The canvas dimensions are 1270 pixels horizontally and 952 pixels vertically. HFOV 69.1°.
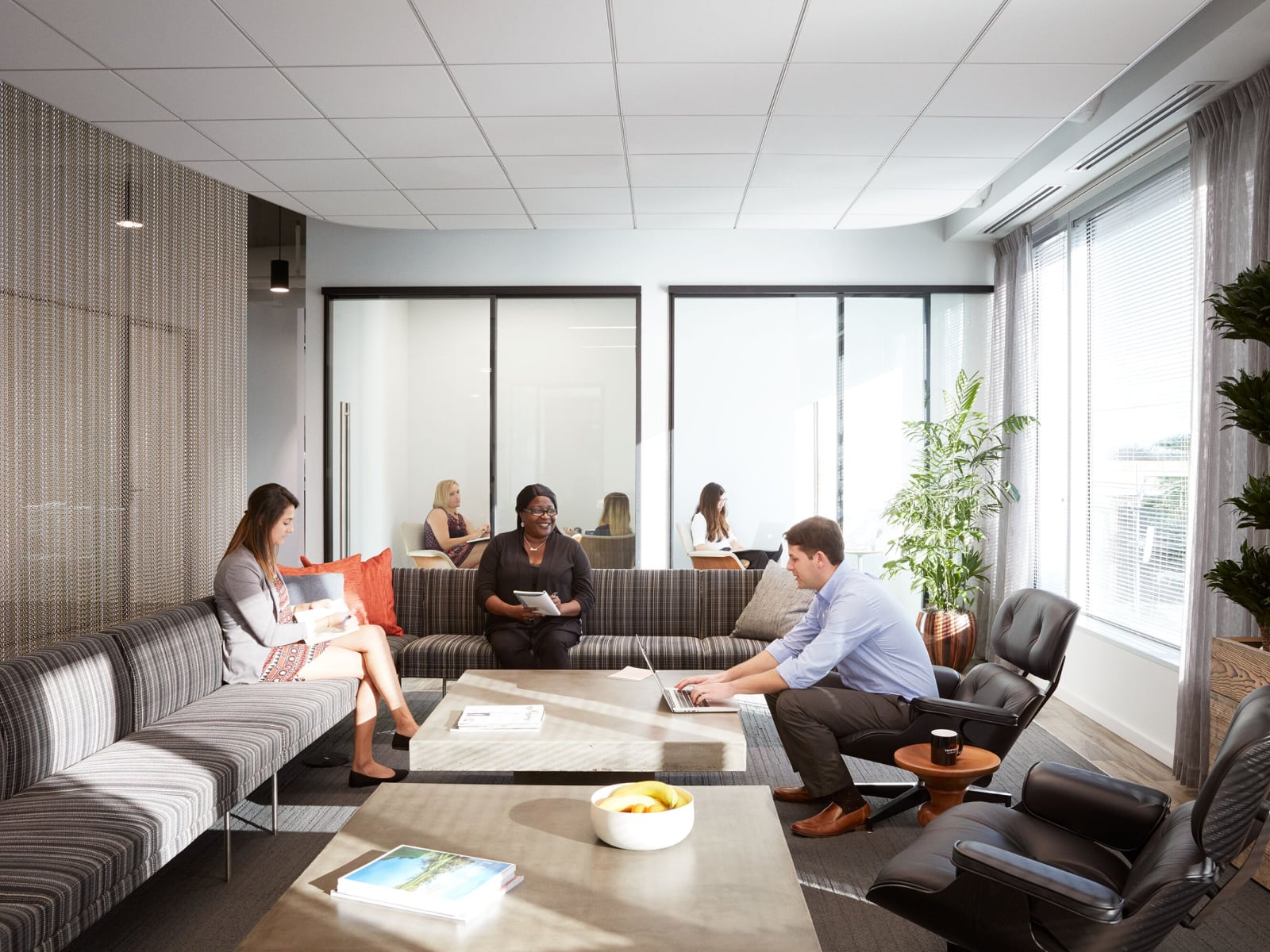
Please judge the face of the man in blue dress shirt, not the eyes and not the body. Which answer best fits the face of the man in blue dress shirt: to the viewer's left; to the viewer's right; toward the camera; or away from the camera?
to the viewer's left

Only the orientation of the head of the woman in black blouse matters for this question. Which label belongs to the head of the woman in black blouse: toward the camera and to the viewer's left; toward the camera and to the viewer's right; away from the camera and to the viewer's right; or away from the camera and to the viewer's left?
toward the camera and to the viewer's right

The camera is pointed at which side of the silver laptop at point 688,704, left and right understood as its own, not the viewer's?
right

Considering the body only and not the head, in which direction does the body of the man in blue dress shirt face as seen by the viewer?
to the viewer's left

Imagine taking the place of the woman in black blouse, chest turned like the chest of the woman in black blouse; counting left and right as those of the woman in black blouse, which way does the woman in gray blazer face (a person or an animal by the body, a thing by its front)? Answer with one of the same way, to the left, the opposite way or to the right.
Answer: to the left

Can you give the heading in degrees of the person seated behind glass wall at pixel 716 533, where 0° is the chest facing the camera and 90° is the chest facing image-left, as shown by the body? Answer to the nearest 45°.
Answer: approximately 270°

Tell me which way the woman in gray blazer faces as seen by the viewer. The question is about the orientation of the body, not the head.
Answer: to the viewer's right

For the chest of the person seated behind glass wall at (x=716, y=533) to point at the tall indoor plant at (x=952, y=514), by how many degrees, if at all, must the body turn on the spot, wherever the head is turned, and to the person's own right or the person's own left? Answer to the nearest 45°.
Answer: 0° — they already face it
